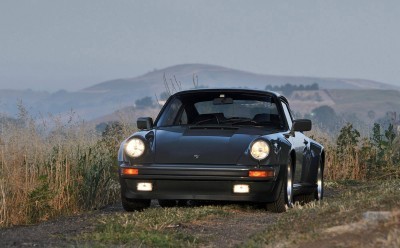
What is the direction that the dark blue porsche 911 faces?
toward the camera
